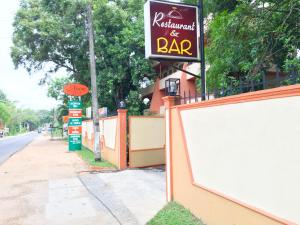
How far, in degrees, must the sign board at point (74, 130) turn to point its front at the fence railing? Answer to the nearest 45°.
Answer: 0° — it already faces it

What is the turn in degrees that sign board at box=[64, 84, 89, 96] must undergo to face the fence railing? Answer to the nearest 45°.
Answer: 0° — it already faces it

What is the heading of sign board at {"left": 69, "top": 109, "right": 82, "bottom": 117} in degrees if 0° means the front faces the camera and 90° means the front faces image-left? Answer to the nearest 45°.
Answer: approximately 0°
